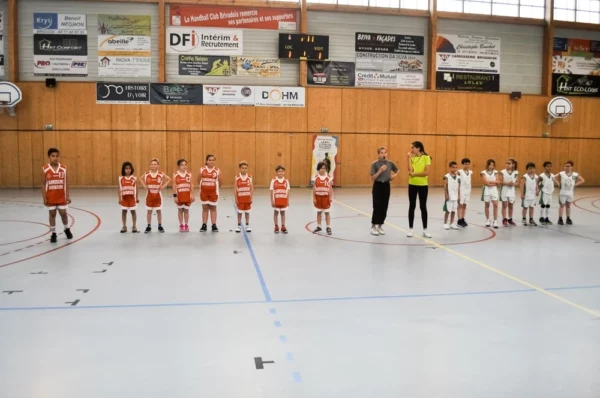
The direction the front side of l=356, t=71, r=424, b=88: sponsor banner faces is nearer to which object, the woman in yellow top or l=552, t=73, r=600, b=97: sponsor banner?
the woman in yellow top

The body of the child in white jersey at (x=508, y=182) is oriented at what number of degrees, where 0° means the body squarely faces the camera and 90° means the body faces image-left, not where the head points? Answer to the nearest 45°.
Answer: approximately 0°

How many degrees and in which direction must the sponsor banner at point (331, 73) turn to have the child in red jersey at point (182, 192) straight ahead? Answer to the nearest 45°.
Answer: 0° — it already faces them

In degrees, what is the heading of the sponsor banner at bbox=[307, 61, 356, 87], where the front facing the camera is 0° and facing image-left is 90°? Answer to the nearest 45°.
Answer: approximately 0°

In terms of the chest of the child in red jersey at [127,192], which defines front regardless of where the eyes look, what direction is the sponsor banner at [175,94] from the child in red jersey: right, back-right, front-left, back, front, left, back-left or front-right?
back

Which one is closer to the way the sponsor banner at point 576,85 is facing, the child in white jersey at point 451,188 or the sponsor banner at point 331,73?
the child in white jersey
